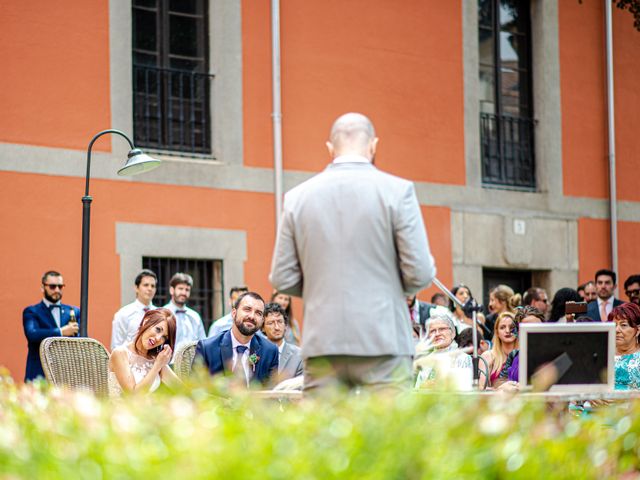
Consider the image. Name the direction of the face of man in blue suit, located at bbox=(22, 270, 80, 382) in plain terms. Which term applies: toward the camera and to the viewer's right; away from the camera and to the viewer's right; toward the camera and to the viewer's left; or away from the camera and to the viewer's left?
toward the camera and to the viewer's right

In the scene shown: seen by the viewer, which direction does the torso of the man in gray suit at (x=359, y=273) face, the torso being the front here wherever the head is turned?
away from the camera

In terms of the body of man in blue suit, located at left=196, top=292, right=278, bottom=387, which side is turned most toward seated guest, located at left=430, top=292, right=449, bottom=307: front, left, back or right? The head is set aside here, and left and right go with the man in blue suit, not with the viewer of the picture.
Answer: left

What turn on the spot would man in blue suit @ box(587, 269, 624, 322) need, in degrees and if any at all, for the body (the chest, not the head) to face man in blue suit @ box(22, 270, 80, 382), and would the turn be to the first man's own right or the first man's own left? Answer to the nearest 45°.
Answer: approximately 45° to the first man's own right

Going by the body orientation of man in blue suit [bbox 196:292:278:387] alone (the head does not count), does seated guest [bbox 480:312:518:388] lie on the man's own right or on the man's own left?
on the man's own left

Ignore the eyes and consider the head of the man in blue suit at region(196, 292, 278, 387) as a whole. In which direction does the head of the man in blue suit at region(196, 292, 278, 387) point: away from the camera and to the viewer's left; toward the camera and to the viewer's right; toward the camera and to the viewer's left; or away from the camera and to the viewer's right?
toward the camera and to the viewer's right
